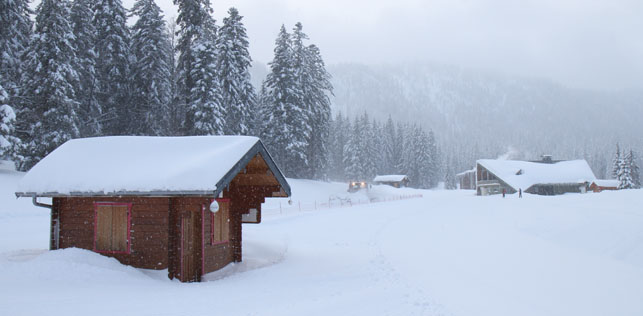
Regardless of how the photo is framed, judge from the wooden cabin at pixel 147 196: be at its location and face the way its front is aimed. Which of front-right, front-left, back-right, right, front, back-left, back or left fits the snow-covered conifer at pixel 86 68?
back-left

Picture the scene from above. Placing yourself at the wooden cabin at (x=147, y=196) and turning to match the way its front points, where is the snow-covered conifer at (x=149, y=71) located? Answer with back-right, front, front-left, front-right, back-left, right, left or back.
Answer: back-left

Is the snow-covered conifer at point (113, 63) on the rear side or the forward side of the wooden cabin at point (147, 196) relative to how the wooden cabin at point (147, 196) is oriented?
on the rear side

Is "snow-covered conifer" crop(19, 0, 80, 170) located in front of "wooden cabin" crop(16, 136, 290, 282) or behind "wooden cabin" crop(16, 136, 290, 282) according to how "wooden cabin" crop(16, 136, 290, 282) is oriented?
behind

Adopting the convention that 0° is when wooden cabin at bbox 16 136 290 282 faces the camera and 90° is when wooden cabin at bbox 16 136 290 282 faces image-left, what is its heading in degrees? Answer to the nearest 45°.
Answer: approximately 315°

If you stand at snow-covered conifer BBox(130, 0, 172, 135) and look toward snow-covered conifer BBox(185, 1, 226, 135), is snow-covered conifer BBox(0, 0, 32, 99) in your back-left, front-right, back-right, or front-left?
back-right

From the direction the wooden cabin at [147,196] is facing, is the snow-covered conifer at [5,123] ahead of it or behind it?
behind

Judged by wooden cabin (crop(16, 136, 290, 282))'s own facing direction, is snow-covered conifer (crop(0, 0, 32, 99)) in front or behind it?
behind
